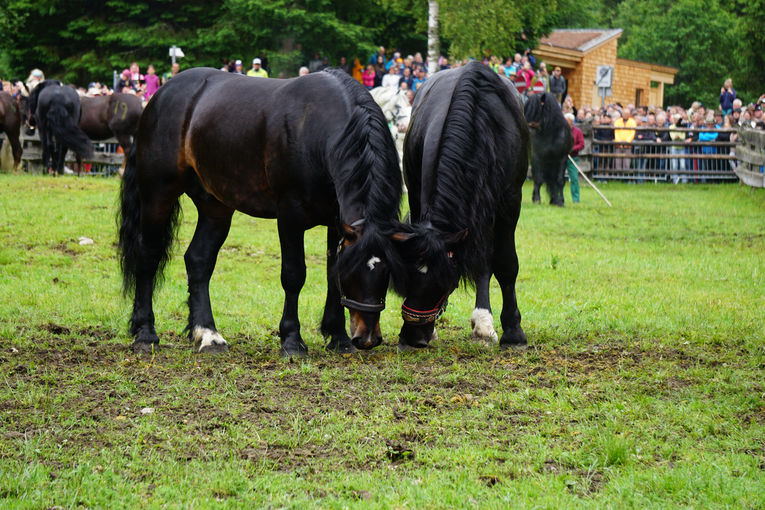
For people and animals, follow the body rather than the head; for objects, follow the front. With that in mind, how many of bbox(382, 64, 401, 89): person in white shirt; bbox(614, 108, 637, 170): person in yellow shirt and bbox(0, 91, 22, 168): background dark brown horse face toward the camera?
2

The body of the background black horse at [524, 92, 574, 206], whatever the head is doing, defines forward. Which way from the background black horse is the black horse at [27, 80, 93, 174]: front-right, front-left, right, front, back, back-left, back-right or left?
front-right

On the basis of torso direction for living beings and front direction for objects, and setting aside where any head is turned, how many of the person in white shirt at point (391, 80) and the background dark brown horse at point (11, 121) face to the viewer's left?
1

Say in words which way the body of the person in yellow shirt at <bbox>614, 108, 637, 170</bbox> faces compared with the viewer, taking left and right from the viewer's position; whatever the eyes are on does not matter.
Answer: facing the viewer

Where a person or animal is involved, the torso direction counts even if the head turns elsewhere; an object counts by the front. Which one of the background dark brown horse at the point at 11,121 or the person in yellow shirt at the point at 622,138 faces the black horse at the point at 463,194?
the person in yellow shirt

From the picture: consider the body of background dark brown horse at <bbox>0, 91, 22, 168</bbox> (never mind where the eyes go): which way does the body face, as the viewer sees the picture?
to the viewer's left

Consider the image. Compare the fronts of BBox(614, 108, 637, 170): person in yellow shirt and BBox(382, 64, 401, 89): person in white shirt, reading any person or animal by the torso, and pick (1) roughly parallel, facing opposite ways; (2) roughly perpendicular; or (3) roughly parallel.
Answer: roughly parallel

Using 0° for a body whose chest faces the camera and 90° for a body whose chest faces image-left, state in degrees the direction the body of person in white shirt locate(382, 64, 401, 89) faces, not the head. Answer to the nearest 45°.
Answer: approximately 0°

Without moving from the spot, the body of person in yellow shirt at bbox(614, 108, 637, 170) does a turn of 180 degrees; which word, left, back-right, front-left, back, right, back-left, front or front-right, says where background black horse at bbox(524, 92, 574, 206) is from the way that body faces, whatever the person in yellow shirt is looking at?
back

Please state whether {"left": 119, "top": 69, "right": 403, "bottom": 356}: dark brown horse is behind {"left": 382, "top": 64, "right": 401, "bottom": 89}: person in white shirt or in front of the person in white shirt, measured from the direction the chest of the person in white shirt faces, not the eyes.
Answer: in front

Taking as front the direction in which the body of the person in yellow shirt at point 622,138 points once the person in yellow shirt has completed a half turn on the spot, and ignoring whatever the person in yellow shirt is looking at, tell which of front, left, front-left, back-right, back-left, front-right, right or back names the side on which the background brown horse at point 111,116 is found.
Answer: back-left

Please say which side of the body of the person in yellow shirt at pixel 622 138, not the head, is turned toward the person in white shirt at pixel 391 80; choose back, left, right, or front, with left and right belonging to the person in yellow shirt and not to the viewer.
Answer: right

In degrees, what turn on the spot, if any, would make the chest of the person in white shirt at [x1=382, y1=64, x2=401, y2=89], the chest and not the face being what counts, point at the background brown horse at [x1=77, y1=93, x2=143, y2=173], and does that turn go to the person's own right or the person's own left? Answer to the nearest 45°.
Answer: approximately 45° to the person's own right
